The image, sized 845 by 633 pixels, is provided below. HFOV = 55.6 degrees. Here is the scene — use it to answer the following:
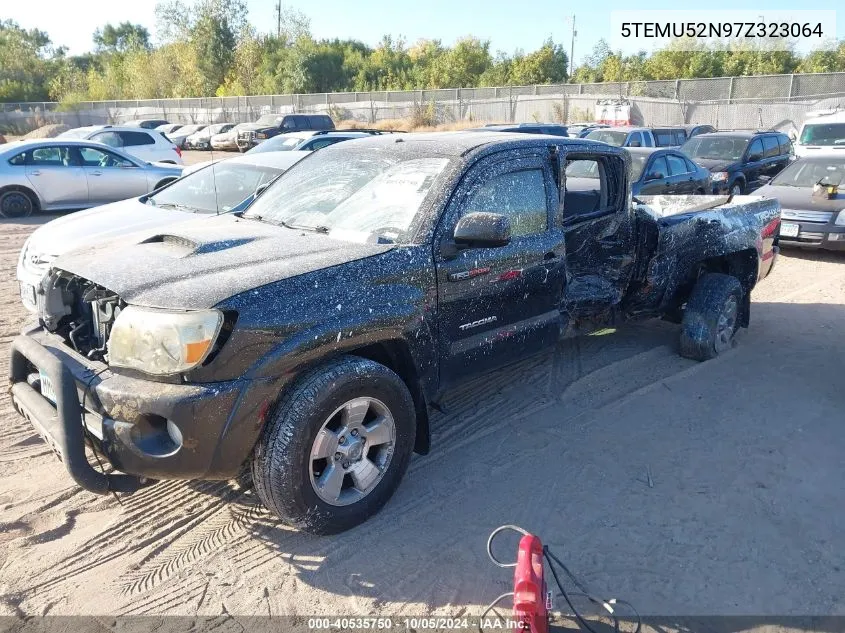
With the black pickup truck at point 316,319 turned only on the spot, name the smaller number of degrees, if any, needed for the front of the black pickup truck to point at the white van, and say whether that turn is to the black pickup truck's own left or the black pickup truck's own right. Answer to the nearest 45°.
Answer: approximately 180°

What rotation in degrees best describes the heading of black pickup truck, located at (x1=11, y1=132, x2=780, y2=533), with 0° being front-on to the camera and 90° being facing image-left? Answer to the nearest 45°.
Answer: approximately 45°

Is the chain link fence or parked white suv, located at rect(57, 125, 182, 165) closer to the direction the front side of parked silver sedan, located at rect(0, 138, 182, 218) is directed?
the chain link fence

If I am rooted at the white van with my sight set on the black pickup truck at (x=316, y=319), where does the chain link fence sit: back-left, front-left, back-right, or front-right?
back-right

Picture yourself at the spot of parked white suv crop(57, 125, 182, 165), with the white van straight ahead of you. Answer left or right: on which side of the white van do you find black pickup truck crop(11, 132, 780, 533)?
right

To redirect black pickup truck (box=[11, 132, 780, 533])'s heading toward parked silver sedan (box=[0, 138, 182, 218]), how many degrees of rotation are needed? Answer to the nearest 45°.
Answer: approximately 90° to its right

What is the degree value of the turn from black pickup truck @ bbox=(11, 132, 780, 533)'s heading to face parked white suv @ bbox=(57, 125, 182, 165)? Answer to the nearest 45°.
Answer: approximately 135° to its right
